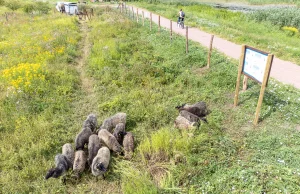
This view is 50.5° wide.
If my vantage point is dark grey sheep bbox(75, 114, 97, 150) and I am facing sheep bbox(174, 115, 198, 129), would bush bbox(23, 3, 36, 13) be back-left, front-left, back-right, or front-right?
back-left

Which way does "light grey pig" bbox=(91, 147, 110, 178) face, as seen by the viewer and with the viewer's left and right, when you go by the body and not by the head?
facing the viewer

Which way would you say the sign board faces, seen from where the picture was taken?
facing the viewer and to the left of the viewer

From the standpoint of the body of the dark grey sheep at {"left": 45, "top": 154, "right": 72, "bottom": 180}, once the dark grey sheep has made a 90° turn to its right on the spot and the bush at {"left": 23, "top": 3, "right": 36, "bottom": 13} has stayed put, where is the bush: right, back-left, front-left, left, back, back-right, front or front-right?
front-right

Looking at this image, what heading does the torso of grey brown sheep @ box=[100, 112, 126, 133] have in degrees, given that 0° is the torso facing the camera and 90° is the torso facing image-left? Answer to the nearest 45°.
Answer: approximately 45°

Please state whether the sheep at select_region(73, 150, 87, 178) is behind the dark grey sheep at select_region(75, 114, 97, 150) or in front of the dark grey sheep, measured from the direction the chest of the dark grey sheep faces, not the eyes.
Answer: in front

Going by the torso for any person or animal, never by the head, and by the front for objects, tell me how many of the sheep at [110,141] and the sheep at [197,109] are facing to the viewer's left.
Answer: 1

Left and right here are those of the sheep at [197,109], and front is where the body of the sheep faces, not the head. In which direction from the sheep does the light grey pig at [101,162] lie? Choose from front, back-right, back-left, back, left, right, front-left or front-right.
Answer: front-left
